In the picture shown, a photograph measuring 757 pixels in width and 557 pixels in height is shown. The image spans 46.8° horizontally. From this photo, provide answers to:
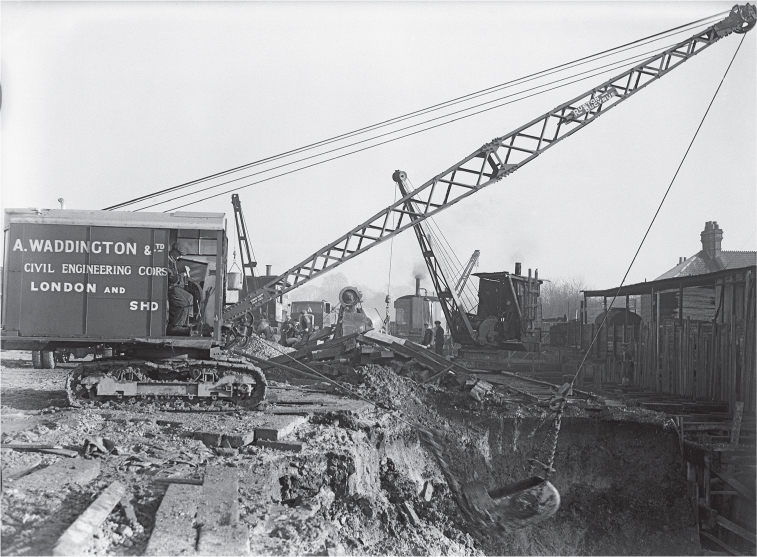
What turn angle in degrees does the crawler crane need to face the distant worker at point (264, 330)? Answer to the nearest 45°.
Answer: approximately 90° to its left

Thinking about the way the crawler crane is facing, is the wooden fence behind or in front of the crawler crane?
in front

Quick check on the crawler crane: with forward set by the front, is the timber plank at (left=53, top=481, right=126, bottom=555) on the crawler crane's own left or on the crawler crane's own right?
on the crawler crane's own right

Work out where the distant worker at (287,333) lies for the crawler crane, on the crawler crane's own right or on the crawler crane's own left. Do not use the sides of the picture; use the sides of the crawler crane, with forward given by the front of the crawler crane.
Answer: on the crawler crane's own left

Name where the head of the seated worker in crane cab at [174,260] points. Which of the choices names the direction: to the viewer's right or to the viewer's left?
to the viewer's right

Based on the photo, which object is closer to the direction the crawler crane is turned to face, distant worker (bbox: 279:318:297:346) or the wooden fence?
the wooden fence

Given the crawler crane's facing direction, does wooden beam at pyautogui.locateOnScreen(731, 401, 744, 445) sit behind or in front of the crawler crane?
in front

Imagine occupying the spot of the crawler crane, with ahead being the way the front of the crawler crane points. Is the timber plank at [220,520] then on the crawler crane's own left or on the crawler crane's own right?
on the crawler crane's own right

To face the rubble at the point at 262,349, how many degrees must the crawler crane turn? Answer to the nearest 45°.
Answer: approximately 90° to its left

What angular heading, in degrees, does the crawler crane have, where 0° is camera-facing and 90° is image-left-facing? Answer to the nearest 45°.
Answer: approximately 270°

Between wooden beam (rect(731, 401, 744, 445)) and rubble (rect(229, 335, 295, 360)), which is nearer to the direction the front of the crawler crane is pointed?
the wooden beam
